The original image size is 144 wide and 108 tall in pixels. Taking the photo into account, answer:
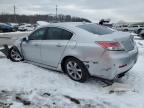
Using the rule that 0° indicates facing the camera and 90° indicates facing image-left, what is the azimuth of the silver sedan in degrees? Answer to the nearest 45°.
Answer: approximately 135°
